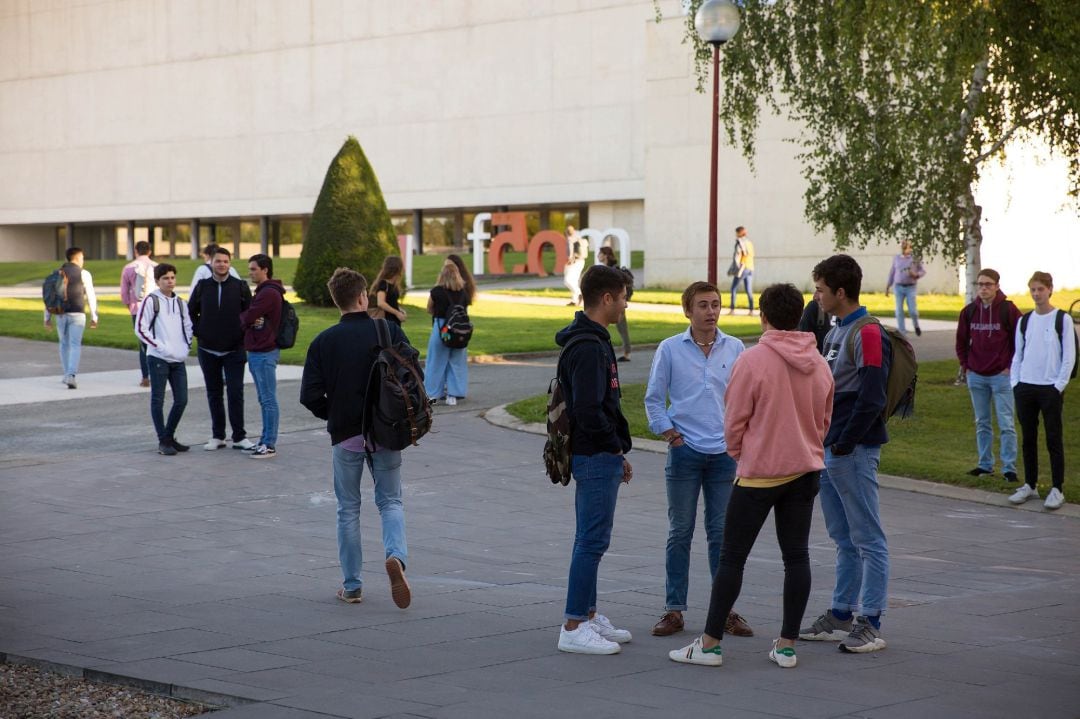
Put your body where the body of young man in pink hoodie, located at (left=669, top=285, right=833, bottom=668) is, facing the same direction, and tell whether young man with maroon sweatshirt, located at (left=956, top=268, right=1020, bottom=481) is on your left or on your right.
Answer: on your right

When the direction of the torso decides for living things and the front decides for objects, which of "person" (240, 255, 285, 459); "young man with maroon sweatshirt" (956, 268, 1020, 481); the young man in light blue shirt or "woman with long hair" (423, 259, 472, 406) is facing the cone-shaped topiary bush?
the woman with long hair

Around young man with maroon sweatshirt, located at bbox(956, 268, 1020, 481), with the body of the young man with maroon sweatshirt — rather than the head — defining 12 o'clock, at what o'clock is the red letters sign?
The red letters sign is roughly at 5 o'clock from the young man with maroon sweatshirt.

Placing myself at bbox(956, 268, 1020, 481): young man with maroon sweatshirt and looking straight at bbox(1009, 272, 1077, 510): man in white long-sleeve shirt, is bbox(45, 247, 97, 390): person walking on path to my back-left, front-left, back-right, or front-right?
back-right

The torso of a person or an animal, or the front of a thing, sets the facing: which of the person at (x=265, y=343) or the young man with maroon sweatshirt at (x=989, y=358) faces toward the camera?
the young man with maroon sweatshirt

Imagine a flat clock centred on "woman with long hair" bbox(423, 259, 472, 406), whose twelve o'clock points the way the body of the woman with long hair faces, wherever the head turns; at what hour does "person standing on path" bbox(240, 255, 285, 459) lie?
The person standing on path is roughly at 7 o'clock from the woman with long hair.

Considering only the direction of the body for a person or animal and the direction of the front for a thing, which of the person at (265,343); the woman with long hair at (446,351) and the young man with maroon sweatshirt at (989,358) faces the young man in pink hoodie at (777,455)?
the young man with maroon sweatshirt

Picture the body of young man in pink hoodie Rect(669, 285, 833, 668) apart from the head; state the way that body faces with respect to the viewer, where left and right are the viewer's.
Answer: facing away from the viewer and to the left of the viewer

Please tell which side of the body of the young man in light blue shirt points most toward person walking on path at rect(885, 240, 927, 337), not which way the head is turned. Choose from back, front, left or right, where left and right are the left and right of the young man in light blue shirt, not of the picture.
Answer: back

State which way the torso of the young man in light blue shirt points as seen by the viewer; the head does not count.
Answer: toward the camera

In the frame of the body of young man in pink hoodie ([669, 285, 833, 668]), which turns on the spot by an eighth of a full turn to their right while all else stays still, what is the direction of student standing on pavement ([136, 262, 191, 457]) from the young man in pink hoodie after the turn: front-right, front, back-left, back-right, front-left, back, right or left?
front-left

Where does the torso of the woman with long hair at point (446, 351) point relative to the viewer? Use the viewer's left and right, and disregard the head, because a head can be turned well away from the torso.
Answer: facing away from the viewer

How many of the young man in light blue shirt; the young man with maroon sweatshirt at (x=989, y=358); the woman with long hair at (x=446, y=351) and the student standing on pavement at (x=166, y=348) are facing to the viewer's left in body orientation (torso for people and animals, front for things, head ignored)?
0

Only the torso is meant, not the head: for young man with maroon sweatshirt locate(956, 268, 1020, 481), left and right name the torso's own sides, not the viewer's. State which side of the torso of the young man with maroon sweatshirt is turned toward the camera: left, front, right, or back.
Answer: front

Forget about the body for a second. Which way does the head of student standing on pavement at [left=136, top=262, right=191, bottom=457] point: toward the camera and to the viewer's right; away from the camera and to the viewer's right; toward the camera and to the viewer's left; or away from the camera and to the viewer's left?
toward the camera and to the viewer's right

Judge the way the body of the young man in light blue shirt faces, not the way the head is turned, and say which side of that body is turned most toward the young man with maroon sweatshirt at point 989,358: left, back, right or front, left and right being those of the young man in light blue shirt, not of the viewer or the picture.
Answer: back

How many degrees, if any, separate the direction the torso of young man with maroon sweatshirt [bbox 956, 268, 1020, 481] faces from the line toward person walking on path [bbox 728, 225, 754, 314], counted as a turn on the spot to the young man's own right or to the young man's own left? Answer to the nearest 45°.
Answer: approximately 180°
